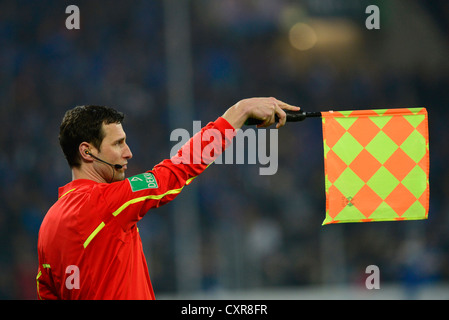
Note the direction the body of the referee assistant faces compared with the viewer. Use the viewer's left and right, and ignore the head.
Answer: facing away from the viewer and to the right of the viewer
